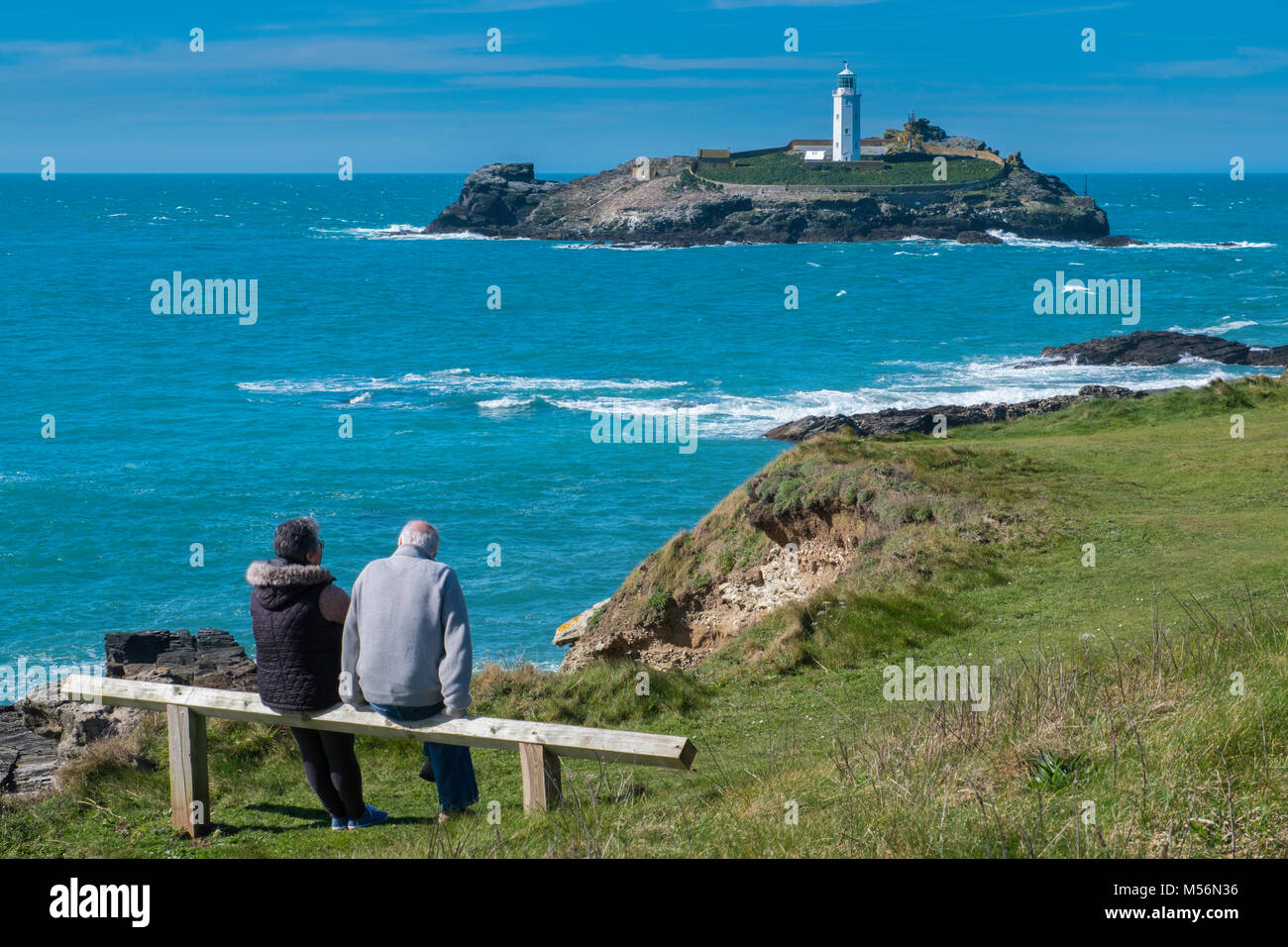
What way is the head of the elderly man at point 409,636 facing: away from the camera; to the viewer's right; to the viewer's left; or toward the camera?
away from the camera

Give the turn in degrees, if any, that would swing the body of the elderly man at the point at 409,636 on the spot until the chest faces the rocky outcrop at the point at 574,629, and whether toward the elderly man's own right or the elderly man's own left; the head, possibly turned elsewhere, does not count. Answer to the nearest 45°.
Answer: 0° — they already face it

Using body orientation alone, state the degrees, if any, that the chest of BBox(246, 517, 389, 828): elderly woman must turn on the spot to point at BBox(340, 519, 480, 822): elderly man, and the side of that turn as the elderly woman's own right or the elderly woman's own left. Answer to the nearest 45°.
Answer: approximately 90° to the elderly woman's own right

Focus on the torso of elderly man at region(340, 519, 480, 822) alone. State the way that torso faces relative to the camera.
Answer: away from the camera

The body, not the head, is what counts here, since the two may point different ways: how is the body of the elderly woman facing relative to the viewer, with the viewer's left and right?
facing away from the viewer and to the right of the viewer

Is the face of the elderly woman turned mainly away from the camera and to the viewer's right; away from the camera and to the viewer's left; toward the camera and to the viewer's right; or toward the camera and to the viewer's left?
away from the camera and to the viewer's right
